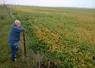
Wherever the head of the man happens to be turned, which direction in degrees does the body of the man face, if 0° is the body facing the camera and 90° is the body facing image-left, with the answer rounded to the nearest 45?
approximately 270°
